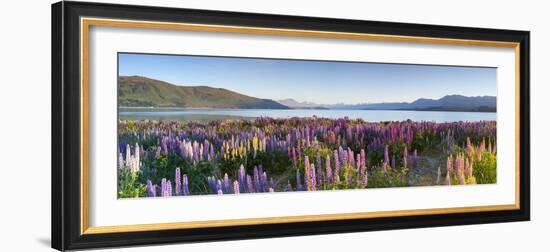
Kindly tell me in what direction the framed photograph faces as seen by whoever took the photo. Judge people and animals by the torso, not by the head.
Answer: facing the viewer and to the right of the viewer
